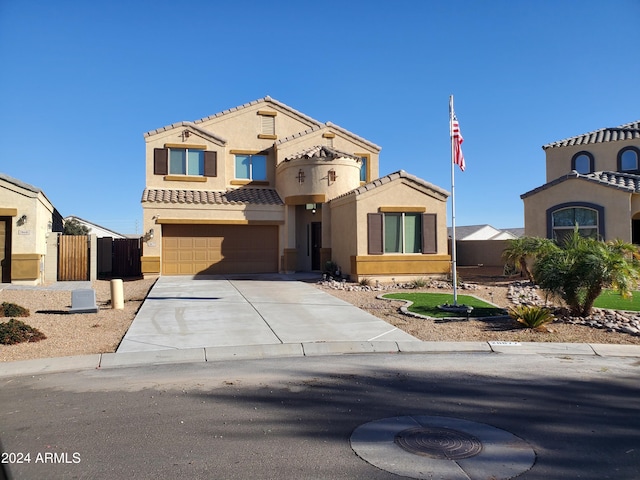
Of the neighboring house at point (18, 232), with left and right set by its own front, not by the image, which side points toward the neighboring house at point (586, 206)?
left

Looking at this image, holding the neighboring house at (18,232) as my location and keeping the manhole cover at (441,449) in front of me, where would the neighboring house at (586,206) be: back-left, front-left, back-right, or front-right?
front-left

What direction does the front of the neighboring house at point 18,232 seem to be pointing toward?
toward the camera

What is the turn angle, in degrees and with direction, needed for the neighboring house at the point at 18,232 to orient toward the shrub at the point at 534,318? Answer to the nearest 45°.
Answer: approximately 45° to its left

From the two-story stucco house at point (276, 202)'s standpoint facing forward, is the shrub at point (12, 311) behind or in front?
in front

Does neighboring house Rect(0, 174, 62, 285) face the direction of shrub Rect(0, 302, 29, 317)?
yes

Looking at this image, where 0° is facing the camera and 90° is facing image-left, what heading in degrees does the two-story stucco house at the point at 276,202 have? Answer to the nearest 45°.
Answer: approximately 0°

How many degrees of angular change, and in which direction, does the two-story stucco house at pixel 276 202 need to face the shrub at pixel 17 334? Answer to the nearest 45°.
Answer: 0° — it already faces it

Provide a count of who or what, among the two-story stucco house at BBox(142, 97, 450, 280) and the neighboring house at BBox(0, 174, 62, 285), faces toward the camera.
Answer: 2

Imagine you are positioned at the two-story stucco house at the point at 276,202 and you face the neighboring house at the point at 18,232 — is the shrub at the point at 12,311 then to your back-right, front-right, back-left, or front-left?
front-left

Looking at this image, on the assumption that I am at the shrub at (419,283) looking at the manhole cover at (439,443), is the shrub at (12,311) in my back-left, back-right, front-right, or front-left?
front-right

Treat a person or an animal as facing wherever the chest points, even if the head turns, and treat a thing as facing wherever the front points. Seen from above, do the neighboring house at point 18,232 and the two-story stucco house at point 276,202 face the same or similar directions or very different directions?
same or similar directions

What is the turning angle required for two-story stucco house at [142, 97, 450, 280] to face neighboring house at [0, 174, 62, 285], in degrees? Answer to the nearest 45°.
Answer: approximately 45° to its right

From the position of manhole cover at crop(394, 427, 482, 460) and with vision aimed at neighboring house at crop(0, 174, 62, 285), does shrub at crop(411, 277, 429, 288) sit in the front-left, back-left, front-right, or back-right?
front-right

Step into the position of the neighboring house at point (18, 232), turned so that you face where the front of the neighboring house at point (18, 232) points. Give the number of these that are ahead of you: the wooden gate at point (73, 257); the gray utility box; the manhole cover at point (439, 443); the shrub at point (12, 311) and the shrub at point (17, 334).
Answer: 4
